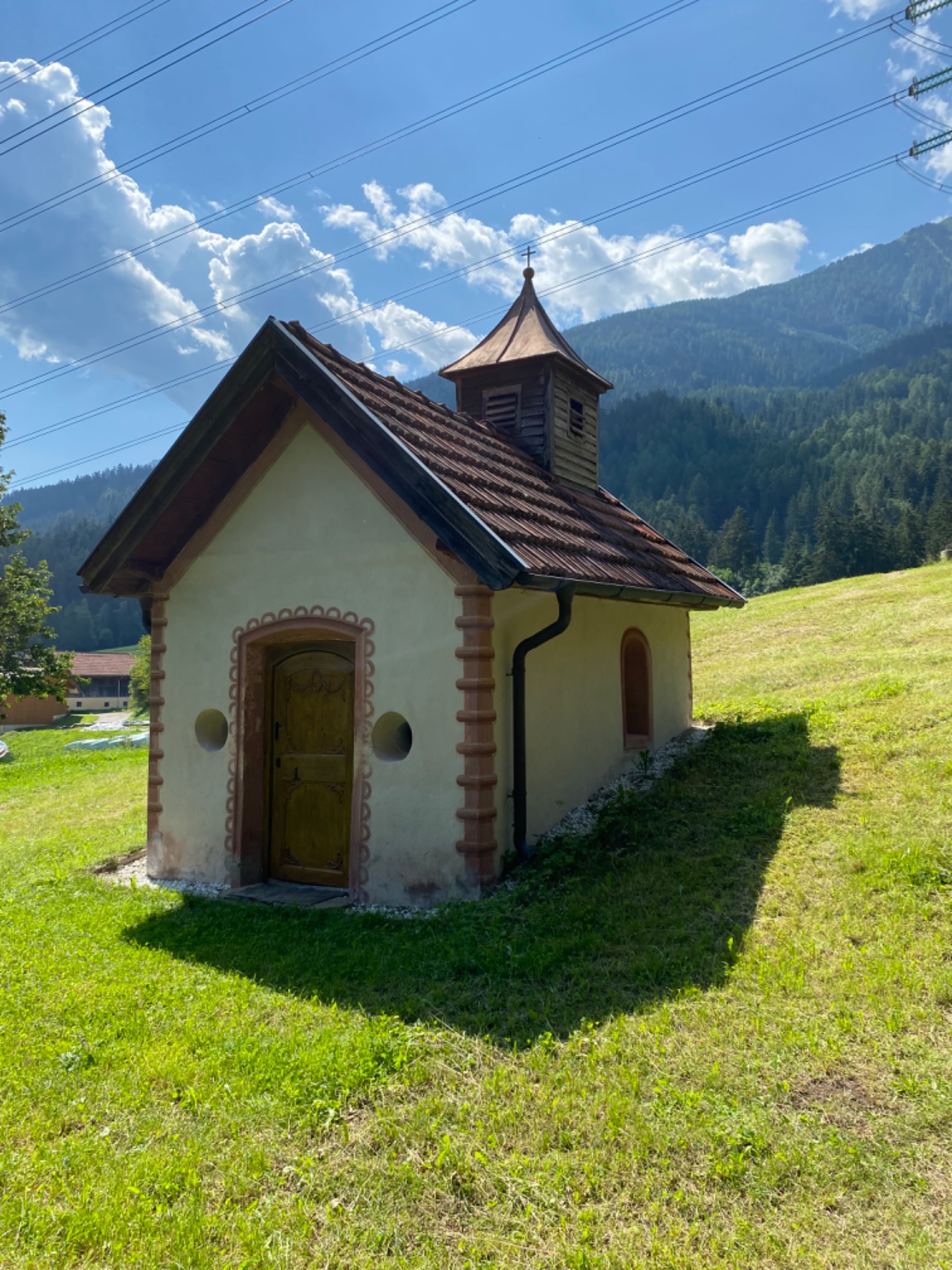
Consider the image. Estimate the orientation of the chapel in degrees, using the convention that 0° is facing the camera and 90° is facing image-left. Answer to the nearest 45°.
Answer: approximately 45°
